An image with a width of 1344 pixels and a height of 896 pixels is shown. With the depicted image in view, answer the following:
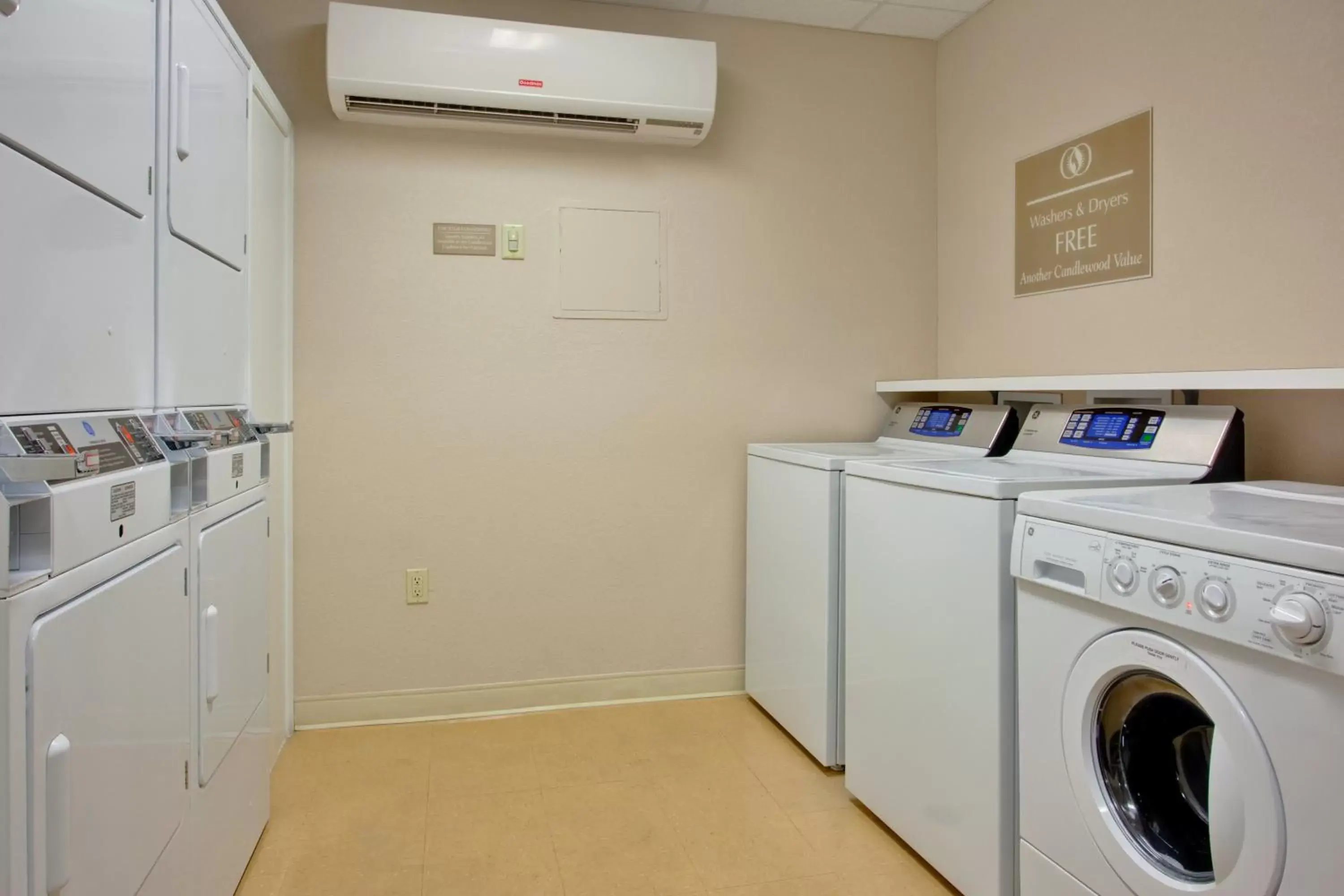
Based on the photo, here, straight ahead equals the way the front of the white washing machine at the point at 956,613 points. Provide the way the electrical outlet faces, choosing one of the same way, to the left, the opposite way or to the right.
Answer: to the left

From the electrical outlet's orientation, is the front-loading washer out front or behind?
out front

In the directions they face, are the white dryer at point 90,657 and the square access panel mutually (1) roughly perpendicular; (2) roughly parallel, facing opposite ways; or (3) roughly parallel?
roughly perpendicular

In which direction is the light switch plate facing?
toward the camera

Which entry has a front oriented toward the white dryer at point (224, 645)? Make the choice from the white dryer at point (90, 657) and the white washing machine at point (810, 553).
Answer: the white washing machine

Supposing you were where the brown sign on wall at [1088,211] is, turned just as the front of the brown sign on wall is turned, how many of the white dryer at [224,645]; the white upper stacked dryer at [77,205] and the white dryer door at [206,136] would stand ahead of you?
3

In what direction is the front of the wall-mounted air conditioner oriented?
toward the camera

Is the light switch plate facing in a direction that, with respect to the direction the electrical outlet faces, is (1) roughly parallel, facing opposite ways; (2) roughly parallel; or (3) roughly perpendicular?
roughly parallel

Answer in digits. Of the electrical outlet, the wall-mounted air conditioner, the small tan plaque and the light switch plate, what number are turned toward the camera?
4

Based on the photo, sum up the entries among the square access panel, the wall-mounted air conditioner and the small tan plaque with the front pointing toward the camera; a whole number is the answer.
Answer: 3

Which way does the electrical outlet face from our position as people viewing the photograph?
facing the viewer
